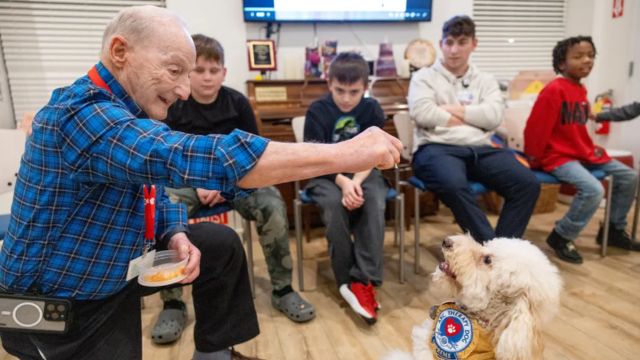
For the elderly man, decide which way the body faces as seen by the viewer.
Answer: to the viewer's right

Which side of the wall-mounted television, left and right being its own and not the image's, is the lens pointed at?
front

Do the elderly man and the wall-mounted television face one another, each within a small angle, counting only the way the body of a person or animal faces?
no

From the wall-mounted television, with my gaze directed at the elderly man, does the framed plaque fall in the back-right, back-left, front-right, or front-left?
front-right

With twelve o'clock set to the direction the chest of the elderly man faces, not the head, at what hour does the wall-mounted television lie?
The wall-mounted television is roughly at 10 o'clock from the elderly man.

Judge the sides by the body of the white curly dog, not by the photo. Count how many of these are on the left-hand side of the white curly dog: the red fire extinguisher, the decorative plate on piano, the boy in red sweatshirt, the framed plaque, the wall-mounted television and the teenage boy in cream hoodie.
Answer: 0

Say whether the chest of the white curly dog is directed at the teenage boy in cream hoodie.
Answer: no

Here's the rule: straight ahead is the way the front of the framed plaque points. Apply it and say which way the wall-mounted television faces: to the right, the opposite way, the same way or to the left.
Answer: the same way

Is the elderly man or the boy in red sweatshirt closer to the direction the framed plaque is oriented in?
the elderly man

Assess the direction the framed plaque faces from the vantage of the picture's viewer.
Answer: facing the viewer

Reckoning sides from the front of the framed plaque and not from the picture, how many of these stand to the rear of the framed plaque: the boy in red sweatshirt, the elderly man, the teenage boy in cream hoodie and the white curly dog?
0

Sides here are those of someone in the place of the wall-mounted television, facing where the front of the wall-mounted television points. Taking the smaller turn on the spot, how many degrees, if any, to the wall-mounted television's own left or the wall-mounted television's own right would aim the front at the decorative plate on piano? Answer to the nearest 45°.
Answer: approximately 90° to the wall-mounted television's own left

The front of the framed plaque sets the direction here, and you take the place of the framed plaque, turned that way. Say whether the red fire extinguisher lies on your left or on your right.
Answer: on your left

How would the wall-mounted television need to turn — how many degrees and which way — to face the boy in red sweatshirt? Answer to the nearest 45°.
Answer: approximately 45° to its left
